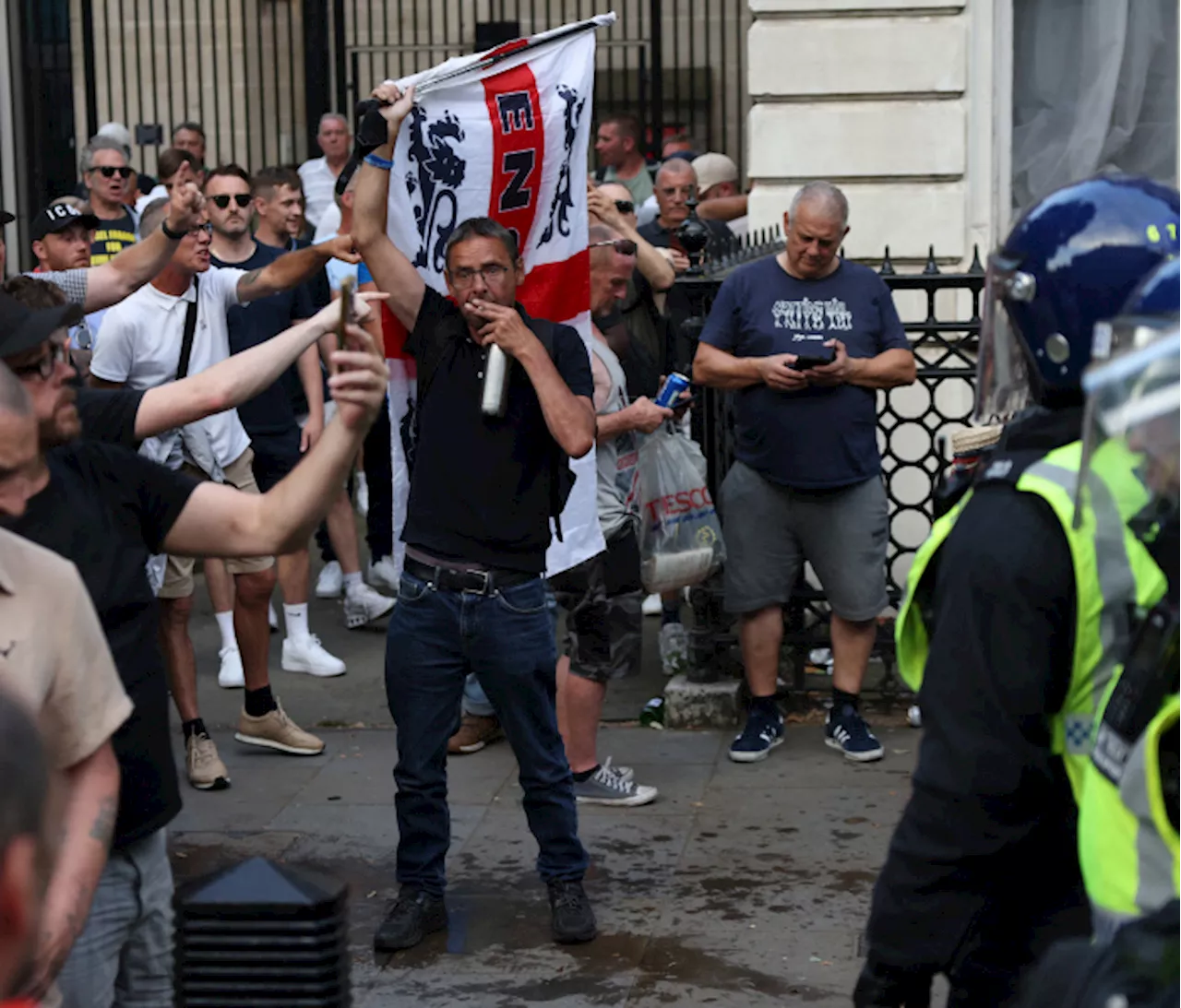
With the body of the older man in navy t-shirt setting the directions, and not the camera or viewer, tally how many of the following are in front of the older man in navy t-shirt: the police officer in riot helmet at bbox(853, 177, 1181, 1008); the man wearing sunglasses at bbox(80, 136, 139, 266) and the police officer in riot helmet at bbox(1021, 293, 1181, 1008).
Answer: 2

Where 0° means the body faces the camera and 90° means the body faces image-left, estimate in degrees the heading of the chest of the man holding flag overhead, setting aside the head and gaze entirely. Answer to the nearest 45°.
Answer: approximately 0°

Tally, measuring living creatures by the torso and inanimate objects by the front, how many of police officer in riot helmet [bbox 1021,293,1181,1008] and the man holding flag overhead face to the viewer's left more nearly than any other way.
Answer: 1

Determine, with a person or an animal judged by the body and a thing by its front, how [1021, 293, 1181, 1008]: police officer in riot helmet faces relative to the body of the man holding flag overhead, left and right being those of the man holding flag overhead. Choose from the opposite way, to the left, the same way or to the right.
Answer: to the right

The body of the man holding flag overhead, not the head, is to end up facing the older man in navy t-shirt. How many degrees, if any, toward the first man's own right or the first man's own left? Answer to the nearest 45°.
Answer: approximately 135° to the first man's own left

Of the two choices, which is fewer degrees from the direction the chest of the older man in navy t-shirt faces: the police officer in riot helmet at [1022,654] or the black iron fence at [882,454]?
the police officer in riot helmet

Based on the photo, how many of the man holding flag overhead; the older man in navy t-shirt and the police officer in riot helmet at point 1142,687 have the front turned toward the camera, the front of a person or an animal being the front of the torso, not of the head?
2

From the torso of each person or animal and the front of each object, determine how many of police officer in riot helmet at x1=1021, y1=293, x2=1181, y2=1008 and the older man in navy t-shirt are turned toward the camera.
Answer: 1

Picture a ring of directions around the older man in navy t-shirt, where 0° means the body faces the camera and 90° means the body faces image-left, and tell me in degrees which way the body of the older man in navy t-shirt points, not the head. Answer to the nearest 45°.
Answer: approximately 0°

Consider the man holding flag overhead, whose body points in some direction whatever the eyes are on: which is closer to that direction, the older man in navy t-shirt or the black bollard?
the black bollard

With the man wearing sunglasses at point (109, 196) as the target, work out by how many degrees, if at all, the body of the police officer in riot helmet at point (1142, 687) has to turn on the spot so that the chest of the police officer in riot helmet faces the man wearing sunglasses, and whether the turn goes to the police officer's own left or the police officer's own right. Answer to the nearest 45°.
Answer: approximately 45° to the police officer's own right

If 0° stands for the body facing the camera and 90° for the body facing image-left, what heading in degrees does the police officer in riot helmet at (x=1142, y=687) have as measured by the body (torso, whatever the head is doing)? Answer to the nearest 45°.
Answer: approximately 90°
